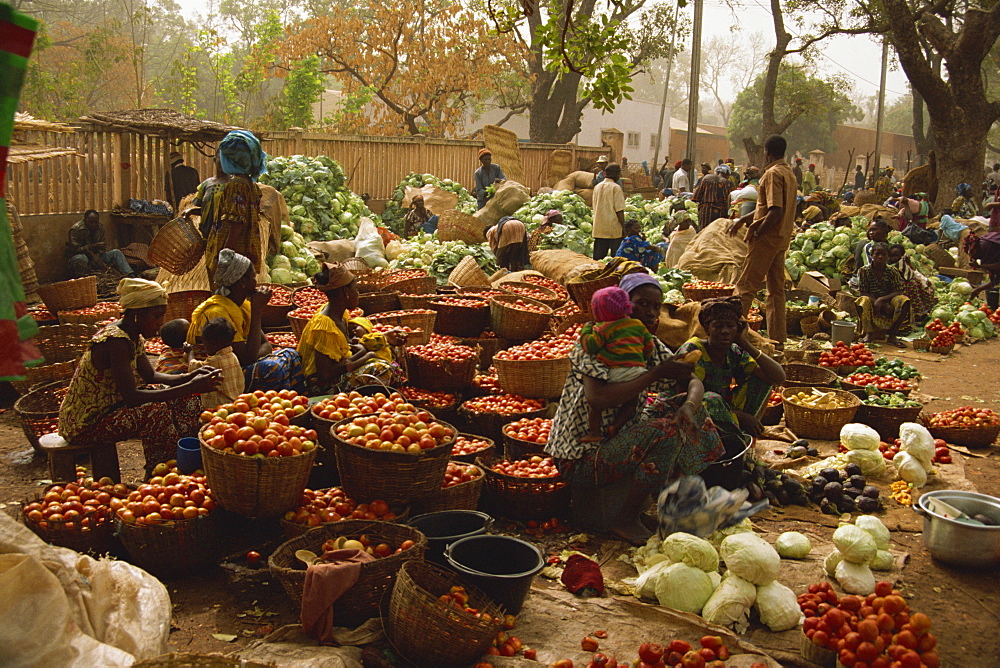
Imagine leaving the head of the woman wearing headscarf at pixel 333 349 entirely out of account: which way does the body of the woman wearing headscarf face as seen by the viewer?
to the viewer's right

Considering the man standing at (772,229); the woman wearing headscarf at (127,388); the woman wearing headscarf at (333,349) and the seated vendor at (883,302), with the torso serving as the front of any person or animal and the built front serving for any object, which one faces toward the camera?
the seated vendor

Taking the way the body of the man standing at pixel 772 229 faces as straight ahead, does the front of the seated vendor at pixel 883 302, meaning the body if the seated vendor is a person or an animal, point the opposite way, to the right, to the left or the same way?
to the left

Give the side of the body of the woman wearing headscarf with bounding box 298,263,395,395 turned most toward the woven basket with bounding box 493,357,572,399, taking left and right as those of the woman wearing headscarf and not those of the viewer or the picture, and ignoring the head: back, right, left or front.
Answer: front

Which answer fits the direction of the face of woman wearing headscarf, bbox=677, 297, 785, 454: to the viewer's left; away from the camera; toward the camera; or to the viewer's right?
toward the camera

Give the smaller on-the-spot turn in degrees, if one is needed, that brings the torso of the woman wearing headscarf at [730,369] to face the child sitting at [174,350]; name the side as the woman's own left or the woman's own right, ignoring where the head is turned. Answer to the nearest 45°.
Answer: approximately 90° to the woman's own right

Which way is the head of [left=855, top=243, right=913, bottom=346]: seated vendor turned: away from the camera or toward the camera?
toward the camera

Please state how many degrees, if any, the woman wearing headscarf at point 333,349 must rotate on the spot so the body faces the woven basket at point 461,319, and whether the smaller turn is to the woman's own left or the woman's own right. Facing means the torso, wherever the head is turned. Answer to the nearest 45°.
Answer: approximately 45° to the woman's own left

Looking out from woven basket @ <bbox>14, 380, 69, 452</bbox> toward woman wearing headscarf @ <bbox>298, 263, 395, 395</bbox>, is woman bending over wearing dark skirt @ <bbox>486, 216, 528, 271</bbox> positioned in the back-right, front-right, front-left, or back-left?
front-left

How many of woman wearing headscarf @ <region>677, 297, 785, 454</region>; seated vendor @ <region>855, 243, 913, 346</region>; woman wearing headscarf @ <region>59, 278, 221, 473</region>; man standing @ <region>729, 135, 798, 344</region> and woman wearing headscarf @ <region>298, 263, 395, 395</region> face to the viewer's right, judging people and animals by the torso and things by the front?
2

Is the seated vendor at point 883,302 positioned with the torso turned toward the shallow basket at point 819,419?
yes

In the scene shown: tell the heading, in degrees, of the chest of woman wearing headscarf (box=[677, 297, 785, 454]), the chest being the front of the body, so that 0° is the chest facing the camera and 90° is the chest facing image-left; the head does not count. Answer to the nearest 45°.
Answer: approximately 0°

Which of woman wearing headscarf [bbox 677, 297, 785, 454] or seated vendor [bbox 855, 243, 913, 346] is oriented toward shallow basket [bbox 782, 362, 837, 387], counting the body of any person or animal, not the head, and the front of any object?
the seated vendor

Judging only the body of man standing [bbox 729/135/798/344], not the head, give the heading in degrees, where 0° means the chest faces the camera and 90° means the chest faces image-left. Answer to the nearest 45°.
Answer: approximately 90°

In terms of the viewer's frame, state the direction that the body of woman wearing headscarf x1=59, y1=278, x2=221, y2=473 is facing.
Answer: to the viewer's right

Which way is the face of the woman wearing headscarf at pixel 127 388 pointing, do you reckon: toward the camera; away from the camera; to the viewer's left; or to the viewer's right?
to the viewer's right

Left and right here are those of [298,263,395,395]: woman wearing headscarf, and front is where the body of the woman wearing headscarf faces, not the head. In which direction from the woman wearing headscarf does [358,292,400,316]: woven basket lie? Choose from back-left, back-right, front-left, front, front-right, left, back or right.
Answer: left

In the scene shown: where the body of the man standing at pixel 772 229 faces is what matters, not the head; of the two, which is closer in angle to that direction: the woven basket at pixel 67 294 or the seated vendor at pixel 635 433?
the woven basket
